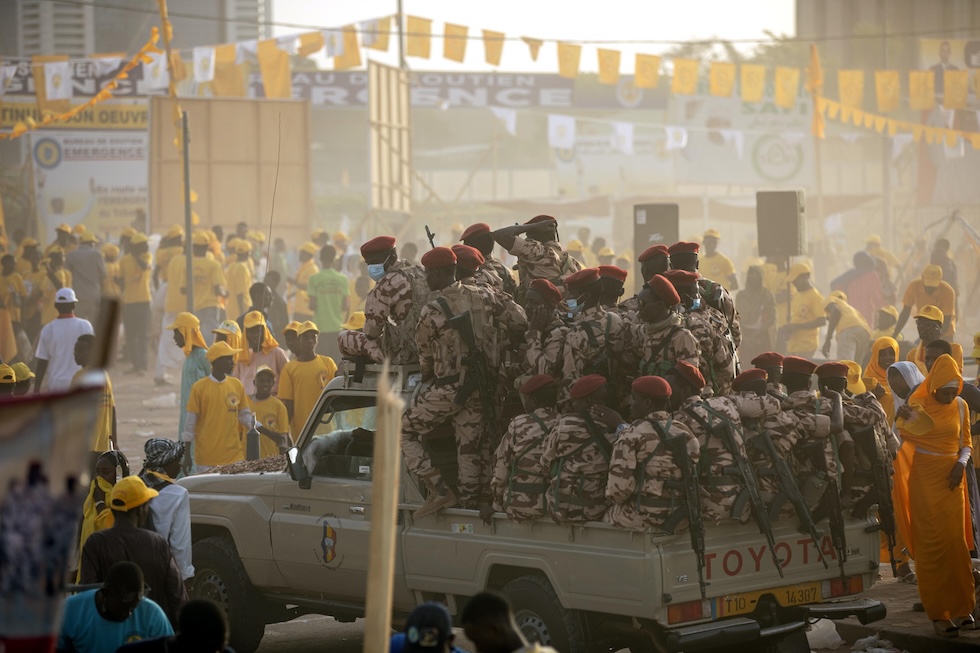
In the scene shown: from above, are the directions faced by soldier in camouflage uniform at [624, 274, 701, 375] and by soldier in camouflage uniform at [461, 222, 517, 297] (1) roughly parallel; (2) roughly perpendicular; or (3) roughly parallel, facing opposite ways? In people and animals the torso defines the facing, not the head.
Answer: roughly perpendicular

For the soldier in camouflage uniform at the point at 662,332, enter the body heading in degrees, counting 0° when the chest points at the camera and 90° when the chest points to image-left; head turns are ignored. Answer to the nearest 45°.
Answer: approximately 45°

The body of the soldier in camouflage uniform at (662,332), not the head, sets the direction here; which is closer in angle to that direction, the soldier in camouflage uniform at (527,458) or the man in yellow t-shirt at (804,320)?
the soldier in camouflage uniform

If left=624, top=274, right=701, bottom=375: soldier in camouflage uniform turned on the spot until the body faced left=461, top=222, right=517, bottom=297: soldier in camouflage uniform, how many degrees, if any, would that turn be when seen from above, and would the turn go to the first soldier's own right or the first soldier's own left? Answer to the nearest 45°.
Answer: approximately 90° to the first soldier's own right

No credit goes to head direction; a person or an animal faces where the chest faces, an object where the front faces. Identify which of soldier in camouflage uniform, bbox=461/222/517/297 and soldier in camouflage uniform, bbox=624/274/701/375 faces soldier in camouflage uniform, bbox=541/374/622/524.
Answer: soldier in camouflage uniform, bbox=624/274/701/375

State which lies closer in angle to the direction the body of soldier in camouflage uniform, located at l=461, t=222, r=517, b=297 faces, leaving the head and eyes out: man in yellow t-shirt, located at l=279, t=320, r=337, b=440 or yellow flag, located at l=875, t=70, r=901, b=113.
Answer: the man in yellow t-shirt

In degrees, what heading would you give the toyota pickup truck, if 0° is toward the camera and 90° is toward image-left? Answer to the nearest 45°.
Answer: approximately 135°

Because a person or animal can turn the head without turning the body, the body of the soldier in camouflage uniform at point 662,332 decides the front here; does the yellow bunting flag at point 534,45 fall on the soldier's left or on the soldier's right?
on the soldier's right

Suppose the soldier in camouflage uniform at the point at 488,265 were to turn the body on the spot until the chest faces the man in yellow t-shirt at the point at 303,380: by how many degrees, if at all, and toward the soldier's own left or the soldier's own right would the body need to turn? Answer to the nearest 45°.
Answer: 0° — they already face them
